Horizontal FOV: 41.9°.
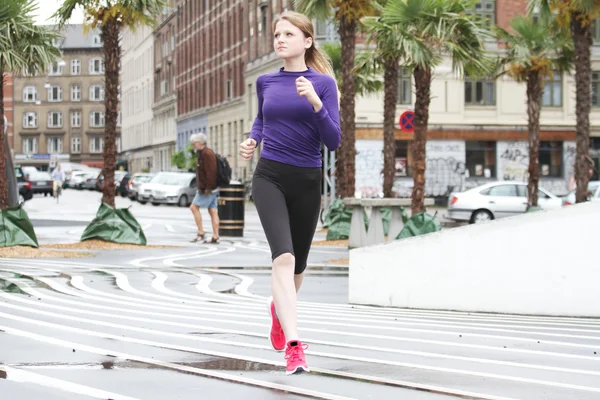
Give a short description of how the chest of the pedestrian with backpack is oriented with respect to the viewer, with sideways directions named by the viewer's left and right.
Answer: facing to the left of the viewer

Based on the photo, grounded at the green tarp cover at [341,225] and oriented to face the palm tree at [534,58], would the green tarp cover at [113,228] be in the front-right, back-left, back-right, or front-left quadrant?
back-left

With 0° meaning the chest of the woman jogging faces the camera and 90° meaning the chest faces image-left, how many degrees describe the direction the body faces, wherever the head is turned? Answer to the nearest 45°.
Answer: approximately 0°

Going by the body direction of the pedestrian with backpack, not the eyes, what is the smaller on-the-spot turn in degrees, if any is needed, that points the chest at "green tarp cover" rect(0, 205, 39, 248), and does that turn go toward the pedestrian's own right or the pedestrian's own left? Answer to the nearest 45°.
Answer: approximately 45° to the pedestrian's own left

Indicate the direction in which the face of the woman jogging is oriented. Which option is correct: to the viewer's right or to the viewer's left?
to the viewer's left

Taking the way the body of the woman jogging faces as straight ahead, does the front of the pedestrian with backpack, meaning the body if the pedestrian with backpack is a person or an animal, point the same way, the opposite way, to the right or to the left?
to the right

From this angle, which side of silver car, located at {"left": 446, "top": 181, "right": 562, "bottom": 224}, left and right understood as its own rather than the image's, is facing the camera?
right

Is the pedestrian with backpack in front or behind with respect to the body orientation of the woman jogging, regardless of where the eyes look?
behind
